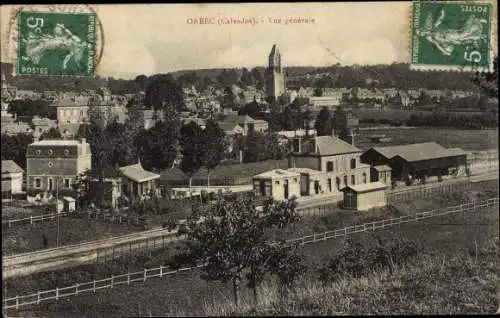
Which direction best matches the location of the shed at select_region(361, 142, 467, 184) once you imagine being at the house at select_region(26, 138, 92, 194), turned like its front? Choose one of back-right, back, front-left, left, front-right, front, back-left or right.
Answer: left

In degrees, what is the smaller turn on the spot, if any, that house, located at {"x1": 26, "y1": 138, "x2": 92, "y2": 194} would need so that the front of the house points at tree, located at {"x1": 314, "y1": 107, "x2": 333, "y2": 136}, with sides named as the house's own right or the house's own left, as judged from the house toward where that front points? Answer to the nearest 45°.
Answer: approximately 90° to the house's own left

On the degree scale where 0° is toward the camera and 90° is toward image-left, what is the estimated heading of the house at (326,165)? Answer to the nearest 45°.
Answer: approximately 315°

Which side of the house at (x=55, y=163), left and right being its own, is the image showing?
front

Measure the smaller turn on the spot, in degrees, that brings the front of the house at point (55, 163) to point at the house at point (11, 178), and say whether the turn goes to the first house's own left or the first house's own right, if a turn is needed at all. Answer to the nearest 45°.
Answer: approximately 45° to the first house's own right

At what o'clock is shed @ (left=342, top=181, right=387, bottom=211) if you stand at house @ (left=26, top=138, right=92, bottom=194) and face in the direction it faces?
The shed is roughly at 9 o'clock from the house.

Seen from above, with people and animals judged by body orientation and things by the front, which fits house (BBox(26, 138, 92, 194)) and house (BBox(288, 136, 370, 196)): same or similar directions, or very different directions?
same or similar directions

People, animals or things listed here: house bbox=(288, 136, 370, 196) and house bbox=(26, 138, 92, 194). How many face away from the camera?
0
